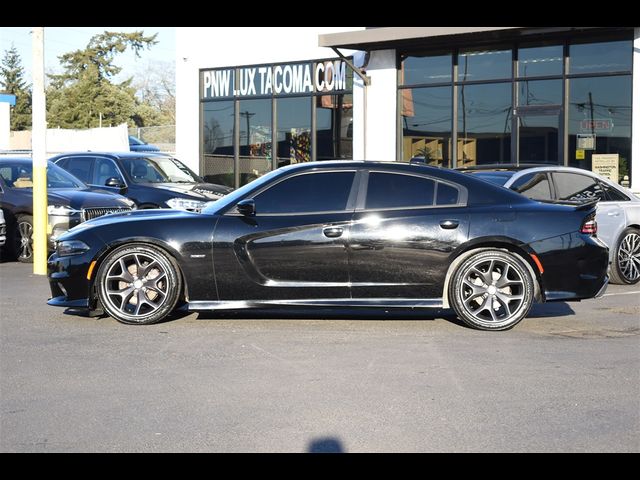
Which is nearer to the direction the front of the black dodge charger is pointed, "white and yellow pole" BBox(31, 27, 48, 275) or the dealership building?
the white and yellow pole

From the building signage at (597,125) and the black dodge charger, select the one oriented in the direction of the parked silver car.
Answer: the building signage

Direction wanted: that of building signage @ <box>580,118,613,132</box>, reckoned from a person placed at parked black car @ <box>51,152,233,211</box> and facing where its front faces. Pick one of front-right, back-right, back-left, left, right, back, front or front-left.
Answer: front-left

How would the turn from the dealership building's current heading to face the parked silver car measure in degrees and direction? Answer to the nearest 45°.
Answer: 0° — it already faces it

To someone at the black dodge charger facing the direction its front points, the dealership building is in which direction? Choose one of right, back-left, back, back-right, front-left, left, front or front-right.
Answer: right

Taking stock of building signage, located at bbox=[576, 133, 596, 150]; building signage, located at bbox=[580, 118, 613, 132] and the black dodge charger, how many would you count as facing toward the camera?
2

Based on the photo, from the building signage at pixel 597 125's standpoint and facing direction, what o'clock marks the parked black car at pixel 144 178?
The parked black car is roughly at 2 o'clock from the building signage.

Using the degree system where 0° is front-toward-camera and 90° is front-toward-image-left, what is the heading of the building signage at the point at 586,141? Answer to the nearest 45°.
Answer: approximately 0°

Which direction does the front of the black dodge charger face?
to the viewer's left

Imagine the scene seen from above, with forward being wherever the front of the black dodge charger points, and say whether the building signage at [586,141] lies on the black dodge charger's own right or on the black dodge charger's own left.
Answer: on the black dodge charger's own right

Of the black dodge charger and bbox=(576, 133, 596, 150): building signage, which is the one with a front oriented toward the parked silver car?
the building signage

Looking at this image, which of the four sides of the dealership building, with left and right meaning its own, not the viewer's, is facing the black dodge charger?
front
